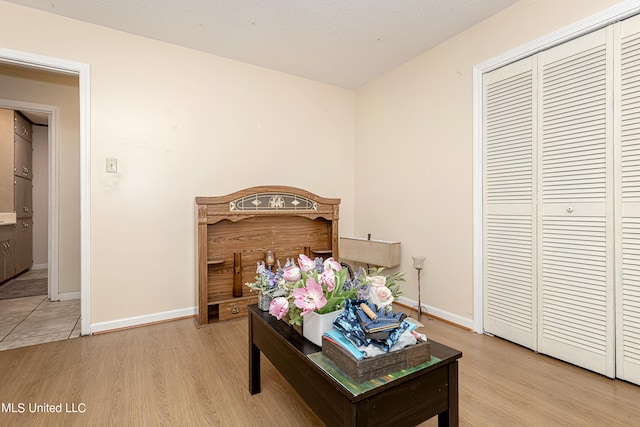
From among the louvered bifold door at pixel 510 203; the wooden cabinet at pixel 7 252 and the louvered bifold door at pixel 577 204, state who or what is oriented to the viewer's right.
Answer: the wooden cabinet

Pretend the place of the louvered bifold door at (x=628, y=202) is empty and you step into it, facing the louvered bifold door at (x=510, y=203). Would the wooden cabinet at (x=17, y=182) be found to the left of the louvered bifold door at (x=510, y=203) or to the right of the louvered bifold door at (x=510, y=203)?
left

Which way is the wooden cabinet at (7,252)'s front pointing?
to the viewer's right

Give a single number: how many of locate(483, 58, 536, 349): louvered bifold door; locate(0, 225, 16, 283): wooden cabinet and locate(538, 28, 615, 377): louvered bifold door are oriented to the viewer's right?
1

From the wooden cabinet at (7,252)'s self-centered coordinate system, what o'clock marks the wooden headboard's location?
The wooden headboard is roughly at 2 o'clock from the wooden cabinet.

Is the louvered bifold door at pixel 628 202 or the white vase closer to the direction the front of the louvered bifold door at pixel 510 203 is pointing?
the white vase

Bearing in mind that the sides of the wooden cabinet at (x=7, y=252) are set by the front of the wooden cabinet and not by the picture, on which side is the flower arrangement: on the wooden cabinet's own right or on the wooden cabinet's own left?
on the wooden cabinet's own right

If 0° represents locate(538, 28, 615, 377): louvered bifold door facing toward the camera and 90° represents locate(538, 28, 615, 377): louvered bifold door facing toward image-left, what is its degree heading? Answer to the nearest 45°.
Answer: approximately 45°

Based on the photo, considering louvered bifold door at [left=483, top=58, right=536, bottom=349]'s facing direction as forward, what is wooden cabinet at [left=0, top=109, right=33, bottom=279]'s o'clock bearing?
The wooden cabinet is roughly at 1 o'clock from the louvered bifold door.

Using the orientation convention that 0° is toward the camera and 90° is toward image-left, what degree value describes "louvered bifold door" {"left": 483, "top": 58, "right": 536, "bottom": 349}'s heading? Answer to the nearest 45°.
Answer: approximately 45°

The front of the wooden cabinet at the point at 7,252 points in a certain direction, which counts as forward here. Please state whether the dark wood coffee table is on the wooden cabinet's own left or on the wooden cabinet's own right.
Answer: on the wooden cabinet's own right

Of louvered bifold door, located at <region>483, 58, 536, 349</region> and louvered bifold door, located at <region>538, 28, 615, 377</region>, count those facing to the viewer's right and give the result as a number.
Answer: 0

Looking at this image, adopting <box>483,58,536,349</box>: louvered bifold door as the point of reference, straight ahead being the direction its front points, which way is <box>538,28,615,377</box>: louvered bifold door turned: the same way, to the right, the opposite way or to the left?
the same way

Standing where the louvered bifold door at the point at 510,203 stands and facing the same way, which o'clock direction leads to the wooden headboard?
The wooden headboard is roughly at 1 o'clock from the louvered bifold door.

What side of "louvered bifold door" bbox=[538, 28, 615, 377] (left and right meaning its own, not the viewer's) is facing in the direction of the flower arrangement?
front

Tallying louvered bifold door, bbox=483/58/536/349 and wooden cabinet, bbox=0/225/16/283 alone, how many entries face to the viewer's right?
1
